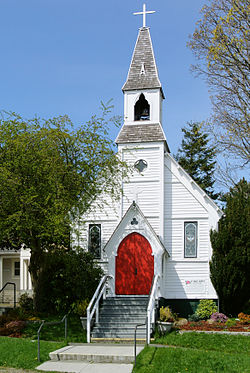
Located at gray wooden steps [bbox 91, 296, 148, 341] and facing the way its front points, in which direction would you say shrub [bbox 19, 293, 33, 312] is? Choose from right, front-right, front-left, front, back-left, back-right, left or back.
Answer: back-right

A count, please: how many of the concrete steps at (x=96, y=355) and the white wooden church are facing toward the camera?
2

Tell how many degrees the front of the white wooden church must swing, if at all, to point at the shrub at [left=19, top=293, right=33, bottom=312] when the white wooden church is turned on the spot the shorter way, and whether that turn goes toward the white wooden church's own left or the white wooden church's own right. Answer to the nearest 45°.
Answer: approximately 90° to the white wooden church's own right

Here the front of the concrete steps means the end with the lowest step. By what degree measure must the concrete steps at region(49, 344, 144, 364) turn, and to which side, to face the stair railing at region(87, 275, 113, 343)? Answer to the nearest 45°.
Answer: approximately 180°

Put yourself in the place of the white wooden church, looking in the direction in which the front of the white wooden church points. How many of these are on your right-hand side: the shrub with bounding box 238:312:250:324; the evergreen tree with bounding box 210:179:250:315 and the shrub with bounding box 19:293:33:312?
1

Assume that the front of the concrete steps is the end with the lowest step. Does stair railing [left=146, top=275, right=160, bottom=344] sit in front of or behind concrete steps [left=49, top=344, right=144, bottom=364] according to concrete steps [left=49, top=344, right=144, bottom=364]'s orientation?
behind

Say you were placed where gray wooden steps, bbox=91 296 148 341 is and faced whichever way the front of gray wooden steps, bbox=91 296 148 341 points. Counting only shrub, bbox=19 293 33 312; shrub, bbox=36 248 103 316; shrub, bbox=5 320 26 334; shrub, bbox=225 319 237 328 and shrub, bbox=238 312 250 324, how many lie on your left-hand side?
2

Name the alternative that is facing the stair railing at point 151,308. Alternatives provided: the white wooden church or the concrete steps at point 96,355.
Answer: the white wooden church

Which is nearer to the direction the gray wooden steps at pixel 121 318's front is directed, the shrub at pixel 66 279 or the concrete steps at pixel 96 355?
the concrete steps

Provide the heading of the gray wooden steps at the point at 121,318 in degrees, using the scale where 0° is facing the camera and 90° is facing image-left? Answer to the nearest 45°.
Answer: approximately 0°

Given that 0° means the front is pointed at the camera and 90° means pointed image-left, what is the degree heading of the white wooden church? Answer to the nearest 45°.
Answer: approximately 0°

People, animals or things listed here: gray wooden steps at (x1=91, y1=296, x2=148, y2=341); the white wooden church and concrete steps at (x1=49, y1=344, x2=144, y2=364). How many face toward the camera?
3
